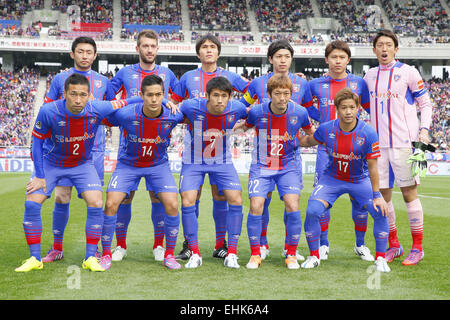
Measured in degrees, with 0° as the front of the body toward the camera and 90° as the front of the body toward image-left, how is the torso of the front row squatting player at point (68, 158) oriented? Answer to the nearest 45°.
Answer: approximately 0°

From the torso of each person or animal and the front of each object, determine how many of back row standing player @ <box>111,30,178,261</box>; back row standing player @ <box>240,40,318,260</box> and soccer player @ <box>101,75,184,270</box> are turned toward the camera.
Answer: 3

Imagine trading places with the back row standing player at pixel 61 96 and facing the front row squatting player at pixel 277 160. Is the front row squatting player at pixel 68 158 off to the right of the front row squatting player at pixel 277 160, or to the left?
right

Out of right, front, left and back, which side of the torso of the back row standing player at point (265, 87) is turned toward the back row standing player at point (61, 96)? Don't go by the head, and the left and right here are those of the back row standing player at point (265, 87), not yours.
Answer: right

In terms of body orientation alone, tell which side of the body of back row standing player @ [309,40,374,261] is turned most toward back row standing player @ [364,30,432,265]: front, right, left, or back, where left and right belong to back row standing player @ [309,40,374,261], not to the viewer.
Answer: left

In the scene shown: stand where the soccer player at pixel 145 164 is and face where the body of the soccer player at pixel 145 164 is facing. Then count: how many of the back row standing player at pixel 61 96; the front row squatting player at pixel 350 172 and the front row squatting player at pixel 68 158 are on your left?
1

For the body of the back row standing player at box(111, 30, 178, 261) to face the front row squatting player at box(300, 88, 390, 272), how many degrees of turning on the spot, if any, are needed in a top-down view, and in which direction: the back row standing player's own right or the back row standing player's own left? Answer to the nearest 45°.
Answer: approximately 45° to the back row standing player's own left

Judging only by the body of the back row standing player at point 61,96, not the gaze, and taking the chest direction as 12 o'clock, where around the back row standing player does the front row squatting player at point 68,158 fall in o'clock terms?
The front row squatting player is roughly at 12 o'clock from the back row standing player.

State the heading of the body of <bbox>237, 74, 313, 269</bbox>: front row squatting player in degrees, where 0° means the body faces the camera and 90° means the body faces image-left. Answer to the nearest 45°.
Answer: approximately 0°
